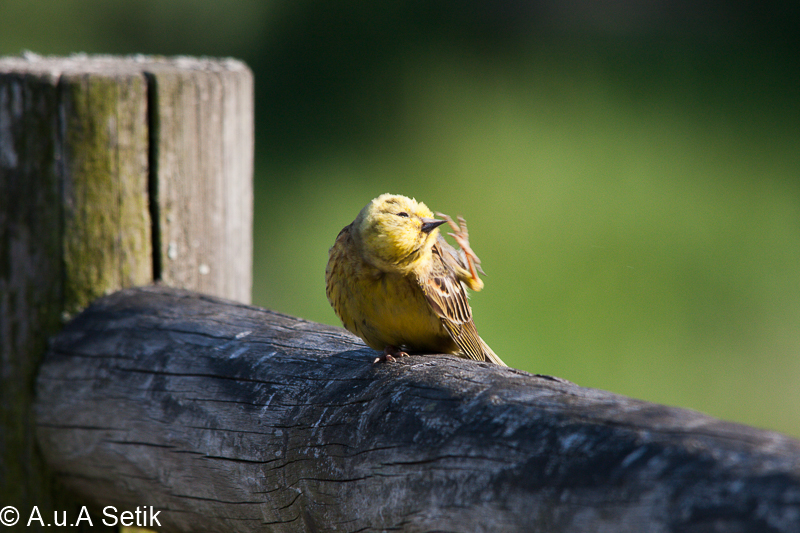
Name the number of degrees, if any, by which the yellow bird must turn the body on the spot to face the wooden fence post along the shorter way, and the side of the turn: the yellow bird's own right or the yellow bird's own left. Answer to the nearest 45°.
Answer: approximately 45° to the yellow bird's own right

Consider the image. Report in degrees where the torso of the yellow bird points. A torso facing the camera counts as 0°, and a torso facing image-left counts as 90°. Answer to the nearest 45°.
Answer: approximately 45°
